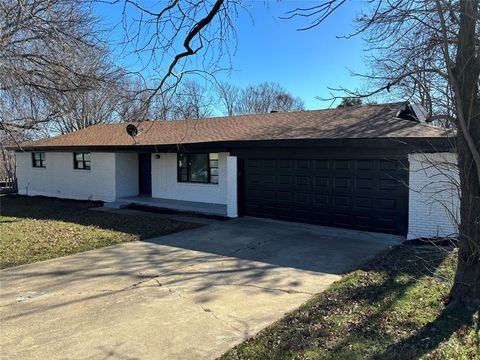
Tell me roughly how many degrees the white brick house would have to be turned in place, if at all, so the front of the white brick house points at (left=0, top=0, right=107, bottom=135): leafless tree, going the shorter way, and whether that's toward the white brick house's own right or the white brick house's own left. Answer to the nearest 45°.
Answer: approximately 45° to the white brick house's own right
